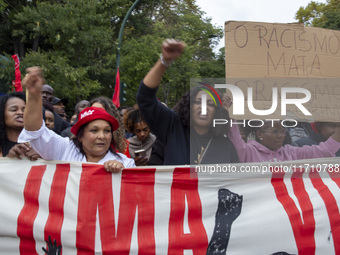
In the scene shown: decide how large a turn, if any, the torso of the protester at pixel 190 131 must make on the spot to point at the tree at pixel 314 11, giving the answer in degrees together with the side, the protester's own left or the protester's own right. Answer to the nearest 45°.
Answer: approximately 180°

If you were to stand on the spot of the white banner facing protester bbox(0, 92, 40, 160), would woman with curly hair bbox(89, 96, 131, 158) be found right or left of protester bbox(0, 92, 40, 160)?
right

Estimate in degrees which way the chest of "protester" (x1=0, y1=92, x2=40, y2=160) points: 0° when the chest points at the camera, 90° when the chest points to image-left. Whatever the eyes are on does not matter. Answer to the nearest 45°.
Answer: approximately 315°

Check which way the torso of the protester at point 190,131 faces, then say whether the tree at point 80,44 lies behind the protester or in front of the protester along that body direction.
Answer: behind

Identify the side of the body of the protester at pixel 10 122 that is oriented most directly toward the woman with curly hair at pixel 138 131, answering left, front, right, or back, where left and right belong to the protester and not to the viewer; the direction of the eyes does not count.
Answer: left

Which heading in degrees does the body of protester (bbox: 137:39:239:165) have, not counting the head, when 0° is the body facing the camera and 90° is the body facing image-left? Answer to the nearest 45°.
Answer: approximately 0°
